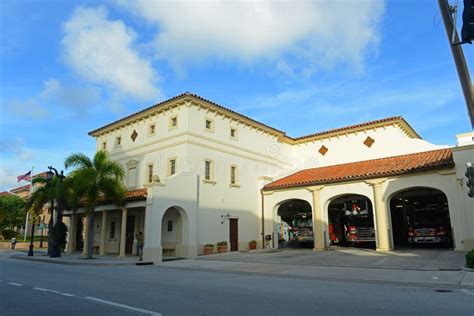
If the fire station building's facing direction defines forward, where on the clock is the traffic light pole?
The traffic light pole is roughly at 10 o'clock from the fire station building.

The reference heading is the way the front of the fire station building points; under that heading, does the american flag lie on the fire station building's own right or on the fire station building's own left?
on the fire station building's own right

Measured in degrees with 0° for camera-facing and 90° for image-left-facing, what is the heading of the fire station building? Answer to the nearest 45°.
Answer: approximately 45°
